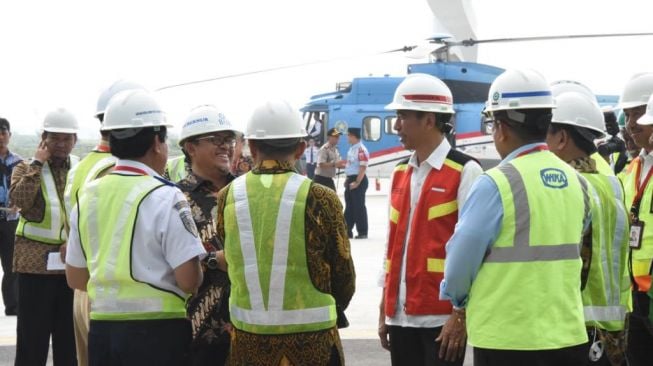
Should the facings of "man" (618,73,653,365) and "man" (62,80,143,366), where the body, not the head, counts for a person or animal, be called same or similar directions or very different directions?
very different directions

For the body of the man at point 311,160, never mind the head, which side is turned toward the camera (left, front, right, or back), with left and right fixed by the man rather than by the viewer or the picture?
front

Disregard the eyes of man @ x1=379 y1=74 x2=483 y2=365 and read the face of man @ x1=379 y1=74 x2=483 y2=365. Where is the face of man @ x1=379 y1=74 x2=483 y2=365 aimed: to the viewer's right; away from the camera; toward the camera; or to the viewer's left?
to the viewer's left

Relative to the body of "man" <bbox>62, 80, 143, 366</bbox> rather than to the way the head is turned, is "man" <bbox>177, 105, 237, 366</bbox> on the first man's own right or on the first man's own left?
on the first man's own right

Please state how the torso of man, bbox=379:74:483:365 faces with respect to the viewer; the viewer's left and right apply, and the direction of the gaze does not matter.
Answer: facing the viewer and to the left of the viewer

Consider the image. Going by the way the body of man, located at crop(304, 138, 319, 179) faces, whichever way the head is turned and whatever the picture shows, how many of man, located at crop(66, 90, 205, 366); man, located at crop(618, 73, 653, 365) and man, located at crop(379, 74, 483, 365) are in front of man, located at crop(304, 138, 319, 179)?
3

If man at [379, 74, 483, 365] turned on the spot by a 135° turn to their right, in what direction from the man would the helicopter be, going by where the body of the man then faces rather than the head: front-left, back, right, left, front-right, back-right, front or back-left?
front

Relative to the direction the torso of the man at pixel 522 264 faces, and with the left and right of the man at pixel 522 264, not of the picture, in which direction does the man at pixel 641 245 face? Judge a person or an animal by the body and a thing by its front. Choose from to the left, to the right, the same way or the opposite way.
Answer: to the left

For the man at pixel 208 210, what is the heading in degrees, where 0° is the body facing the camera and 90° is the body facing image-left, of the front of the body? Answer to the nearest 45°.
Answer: approximately 315°

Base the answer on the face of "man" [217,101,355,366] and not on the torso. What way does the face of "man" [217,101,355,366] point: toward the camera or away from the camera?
away from the camera

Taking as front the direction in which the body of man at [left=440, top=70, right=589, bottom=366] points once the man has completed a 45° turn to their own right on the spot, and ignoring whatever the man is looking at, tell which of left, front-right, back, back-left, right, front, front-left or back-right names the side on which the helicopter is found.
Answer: front

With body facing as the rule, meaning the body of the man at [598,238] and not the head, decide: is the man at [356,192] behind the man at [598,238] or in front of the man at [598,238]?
in front

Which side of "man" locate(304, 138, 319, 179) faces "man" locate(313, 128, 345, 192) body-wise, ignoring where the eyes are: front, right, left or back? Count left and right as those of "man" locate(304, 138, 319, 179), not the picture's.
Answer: front
